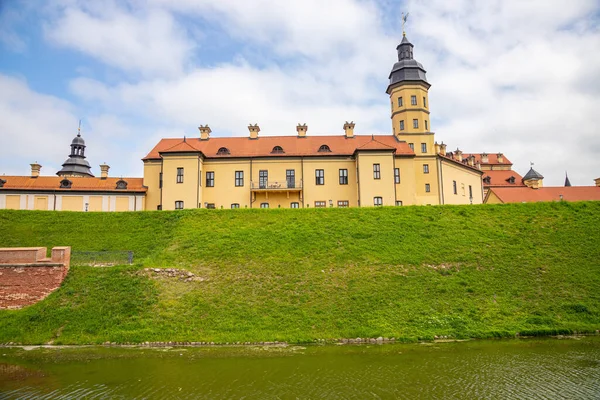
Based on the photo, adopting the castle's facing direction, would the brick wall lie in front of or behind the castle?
in front

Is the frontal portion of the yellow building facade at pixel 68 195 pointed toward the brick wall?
yes

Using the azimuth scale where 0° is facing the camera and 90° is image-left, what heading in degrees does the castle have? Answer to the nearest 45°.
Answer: approximately 0°

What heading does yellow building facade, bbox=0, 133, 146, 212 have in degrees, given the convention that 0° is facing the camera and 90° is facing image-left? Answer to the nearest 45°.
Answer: approximately 0°
